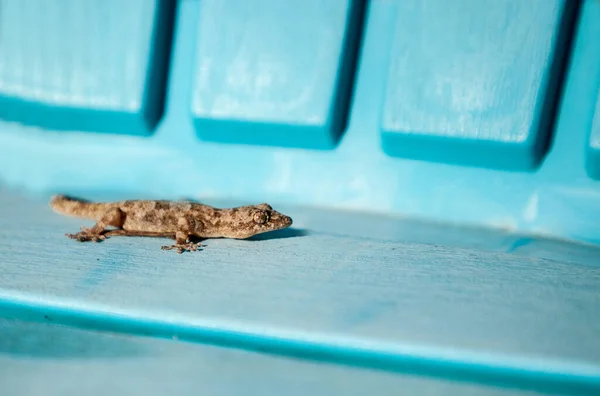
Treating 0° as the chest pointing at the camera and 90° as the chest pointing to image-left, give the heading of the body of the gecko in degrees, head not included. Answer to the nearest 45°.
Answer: approximately 270°
